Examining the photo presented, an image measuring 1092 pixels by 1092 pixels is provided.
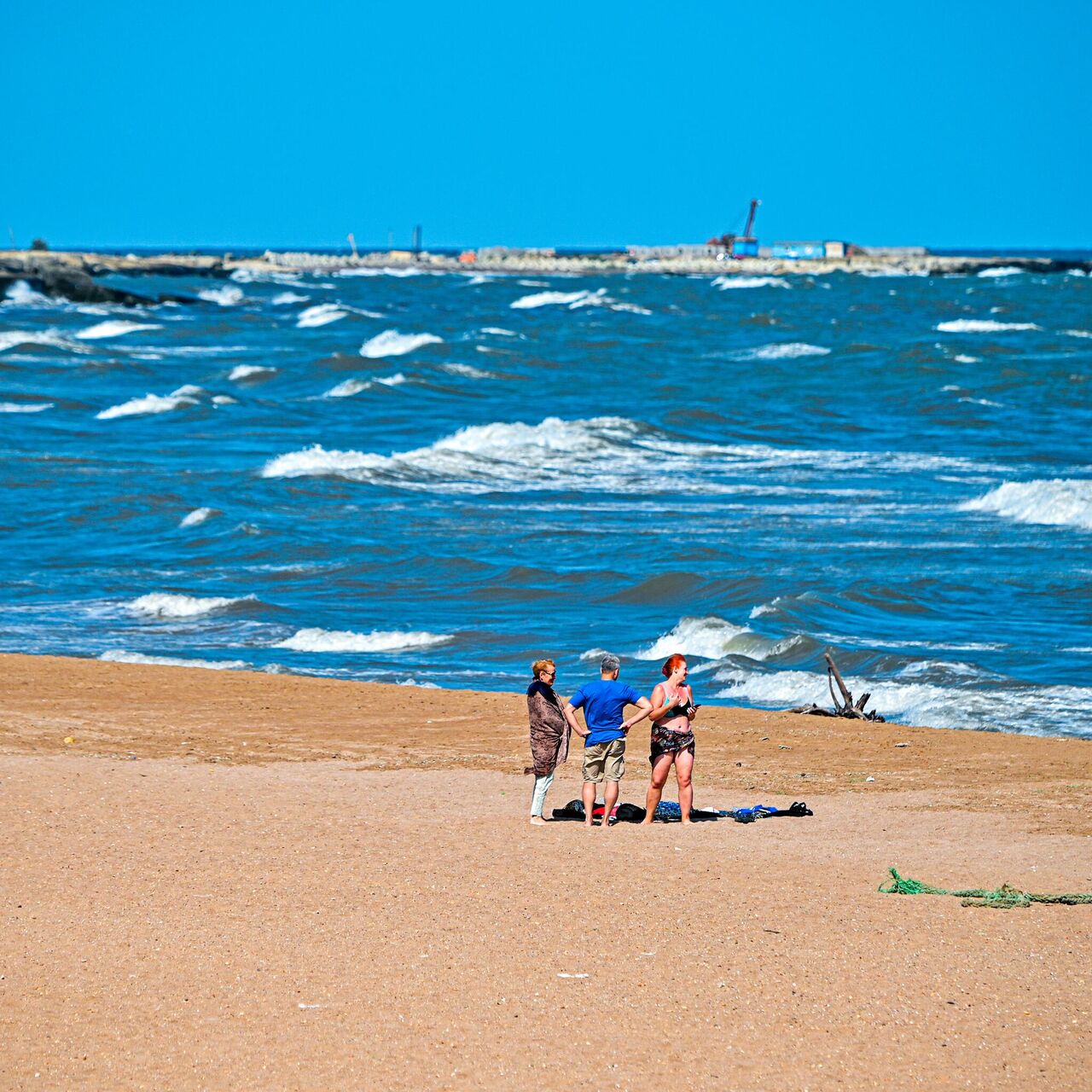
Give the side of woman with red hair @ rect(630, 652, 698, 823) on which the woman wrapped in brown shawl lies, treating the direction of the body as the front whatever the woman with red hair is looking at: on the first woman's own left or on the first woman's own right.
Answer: on the first woman's own right

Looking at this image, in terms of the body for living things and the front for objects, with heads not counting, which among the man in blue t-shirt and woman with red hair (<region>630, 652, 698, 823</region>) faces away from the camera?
the man in blue t-shirt

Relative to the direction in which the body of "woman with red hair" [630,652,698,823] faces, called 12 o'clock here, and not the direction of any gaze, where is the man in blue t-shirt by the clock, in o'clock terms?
The man in blue t-shirt is roughly at 4 o'clock from the woman with red hair.

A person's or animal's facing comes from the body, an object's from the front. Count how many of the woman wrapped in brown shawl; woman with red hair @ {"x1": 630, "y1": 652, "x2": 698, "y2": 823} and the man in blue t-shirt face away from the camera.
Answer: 1

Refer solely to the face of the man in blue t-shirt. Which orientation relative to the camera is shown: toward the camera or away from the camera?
away from the camera

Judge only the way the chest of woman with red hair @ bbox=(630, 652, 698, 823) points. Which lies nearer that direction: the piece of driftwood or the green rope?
the green rope

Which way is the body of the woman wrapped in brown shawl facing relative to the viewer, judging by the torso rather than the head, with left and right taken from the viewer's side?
facing to the right of the viewer

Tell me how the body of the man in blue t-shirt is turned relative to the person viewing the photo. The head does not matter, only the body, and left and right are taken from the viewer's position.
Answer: facing away from the viewer

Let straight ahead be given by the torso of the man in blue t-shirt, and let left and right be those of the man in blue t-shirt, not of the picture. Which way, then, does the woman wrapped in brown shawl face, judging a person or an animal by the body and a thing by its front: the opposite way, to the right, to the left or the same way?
to the right

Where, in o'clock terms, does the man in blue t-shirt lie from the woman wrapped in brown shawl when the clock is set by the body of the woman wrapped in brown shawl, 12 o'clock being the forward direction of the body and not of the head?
The man in blue t-shirt is roughly at 12 o'clock from the woman wrapped in brown shawl.

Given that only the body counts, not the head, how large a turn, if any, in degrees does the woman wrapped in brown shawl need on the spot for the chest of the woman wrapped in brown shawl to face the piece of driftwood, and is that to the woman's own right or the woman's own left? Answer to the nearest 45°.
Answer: approximately 45° to the woman's own left

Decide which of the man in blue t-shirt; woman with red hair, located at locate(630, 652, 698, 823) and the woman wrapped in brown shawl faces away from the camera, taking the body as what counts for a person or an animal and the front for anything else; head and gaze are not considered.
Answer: the man in blue t-shirt
